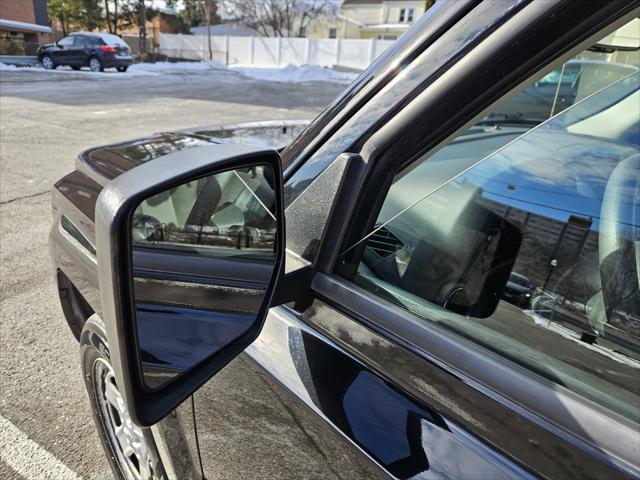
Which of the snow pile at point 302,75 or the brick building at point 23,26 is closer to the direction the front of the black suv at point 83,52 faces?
the brick building

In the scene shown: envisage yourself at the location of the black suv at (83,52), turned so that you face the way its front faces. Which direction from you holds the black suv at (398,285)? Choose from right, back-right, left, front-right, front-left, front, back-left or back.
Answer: back-left

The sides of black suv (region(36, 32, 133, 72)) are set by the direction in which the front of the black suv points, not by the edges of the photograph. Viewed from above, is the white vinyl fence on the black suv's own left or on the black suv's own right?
on the black suv's own right

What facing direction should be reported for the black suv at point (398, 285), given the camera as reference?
facing away from the viewer and to the left of the viewer

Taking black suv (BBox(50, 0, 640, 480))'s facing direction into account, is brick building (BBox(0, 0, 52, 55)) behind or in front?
in front

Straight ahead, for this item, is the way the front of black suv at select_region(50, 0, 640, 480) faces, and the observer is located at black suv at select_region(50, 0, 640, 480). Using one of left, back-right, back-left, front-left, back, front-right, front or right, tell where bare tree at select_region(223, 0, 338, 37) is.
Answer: front-right

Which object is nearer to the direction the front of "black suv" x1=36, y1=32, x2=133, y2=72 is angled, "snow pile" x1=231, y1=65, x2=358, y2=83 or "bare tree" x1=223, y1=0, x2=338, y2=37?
the bare tree

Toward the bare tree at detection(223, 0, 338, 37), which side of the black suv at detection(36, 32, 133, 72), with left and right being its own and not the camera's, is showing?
right

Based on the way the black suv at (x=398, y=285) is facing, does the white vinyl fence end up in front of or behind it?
in front

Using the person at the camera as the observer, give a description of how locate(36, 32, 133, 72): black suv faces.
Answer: facing away from the viewer and to the left of the viewer

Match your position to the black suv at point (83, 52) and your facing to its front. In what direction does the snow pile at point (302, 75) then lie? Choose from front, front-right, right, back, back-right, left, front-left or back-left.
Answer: back-right

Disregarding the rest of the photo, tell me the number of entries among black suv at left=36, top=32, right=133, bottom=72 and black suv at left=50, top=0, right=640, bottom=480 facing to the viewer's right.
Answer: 0
